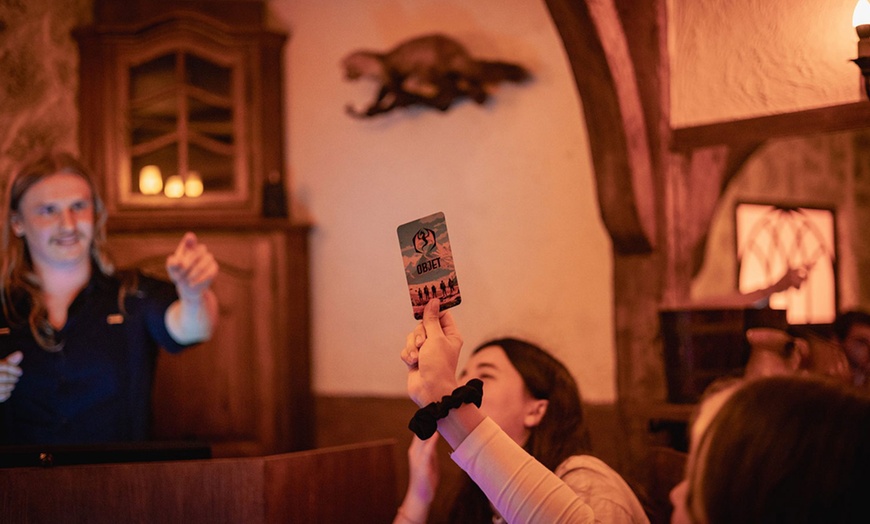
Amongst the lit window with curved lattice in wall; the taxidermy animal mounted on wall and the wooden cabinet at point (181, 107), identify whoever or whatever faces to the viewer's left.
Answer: the taxidermy animal mounted on wall

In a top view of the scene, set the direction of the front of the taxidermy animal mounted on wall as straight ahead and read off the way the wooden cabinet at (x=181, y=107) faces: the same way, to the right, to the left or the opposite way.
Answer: to the left

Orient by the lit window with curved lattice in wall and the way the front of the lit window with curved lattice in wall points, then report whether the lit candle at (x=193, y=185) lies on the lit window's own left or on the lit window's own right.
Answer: on the lit window's own right

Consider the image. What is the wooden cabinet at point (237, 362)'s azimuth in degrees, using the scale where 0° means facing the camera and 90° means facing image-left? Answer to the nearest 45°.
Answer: approximately 0°

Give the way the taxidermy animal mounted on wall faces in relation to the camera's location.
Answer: facing to the left of the viewer

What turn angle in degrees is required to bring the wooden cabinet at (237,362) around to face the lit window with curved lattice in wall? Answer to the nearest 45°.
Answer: approximately 90° to its left
